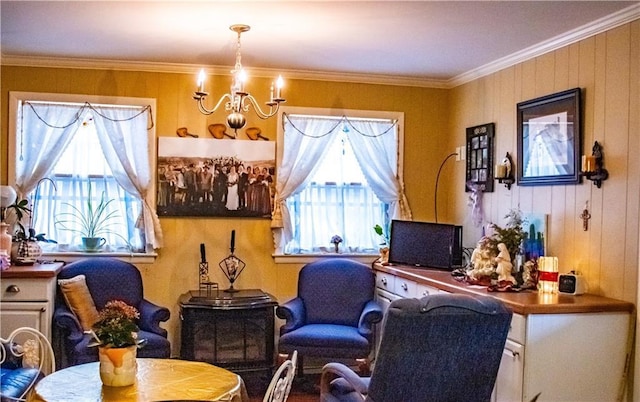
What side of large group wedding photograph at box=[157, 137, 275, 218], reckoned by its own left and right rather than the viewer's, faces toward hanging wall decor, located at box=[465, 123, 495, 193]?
left

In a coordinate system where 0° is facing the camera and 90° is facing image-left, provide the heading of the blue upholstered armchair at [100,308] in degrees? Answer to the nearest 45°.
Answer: approximately 315°

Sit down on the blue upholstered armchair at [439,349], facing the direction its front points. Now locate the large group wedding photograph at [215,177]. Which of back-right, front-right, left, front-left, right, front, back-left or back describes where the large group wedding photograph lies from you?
front

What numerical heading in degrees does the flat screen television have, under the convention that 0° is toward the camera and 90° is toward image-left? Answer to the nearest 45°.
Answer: approximately 45°

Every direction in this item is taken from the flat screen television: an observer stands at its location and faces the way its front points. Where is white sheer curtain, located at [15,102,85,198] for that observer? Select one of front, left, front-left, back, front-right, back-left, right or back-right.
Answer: front-right

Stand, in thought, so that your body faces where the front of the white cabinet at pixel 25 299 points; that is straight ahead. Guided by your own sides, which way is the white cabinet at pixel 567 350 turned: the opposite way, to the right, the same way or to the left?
to the right

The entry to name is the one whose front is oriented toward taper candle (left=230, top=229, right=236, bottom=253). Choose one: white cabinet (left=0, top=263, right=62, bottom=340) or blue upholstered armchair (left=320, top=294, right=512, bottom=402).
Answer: the blue upholstered armchair

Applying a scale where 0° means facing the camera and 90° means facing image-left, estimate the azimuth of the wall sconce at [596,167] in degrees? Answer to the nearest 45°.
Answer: approximately 45°

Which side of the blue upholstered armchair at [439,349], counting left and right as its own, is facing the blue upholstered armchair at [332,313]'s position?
front

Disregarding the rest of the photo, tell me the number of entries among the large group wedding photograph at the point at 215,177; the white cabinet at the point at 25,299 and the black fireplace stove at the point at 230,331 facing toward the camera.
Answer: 3

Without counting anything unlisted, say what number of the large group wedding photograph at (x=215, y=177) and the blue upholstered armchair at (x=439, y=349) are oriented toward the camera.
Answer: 1

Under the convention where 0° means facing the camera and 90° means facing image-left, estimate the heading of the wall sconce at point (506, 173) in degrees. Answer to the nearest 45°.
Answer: approximately 45°
